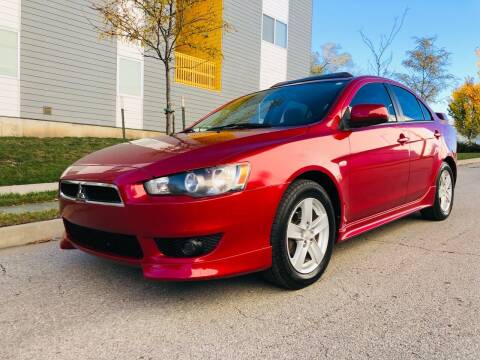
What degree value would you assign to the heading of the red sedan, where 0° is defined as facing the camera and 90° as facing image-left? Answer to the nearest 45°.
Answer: approximately 45°
